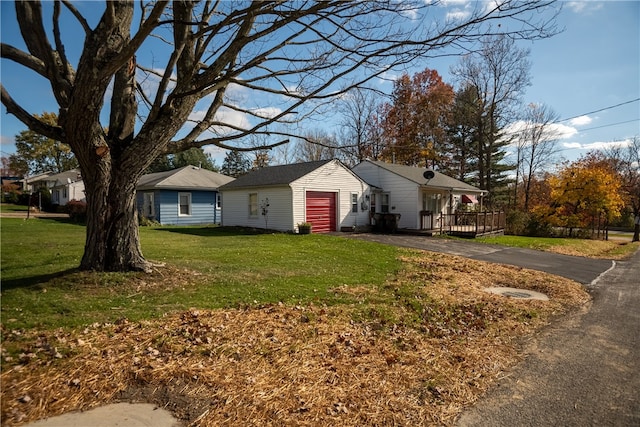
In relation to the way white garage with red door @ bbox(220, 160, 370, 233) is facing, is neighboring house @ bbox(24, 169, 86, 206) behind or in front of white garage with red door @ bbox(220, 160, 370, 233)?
behind

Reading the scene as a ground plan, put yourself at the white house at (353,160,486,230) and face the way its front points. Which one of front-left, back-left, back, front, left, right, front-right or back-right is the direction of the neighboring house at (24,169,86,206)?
back-right

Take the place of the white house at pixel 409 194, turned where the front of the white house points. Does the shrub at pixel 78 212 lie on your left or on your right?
on your right

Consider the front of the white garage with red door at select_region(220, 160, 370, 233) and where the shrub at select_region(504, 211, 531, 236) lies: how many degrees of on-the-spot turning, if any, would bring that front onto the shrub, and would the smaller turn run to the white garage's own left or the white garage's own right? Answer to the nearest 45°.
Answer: approximately 45° to the white garage's own left

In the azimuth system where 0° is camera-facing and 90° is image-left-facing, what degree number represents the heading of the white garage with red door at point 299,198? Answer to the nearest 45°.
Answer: approximately 315°

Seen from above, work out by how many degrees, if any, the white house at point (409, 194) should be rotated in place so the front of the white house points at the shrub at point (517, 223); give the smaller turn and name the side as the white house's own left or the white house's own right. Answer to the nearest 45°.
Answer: approximately 90° to the white house's own left

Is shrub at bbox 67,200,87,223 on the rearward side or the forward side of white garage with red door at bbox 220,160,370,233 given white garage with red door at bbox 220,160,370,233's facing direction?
on the rearward side

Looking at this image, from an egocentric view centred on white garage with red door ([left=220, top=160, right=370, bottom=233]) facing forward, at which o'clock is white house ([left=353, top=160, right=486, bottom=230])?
The white house is roughly at 10 o'clock from the white garage with red door.

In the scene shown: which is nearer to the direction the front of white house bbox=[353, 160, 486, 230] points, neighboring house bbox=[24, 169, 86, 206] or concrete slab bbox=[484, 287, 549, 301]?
the concrete slab

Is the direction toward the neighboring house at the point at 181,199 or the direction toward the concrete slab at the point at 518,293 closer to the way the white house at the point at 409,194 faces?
the concrete slab

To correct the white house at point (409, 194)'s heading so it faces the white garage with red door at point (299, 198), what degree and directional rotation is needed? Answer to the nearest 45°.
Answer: approximately 90° to its right

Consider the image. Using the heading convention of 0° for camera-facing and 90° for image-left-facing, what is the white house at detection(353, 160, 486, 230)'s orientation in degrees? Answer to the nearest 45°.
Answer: approximately 315°
